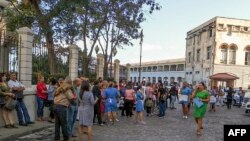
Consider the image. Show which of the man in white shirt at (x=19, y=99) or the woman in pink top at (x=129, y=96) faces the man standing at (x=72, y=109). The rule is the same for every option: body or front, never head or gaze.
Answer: the man in white shirt

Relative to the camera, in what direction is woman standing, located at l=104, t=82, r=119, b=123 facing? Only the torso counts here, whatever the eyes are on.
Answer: away from the camera

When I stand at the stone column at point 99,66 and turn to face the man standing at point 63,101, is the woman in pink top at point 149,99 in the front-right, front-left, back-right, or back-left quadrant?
front-left

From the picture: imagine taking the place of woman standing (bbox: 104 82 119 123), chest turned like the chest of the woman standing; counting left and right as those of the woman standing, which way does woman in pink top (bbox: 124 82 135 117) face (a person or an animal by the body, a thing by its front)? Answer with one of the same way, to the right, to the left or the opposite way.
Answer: the same way

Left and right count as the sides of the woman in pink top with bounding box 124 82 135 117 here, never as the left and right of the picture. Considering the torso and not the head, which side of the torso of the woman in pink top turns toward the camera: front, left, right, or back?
back

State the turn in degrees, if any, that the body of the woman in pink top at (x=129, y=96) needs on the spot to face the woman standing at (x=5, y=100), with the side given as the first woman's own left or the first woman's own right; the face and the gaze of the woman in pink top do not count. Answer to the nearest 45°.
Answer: approximately 135° to the first woman's own left

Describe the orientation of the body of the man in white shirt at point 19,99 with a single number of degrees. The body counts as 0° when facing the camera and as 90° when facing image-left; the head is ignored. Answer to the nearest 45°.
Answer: approximately 315°

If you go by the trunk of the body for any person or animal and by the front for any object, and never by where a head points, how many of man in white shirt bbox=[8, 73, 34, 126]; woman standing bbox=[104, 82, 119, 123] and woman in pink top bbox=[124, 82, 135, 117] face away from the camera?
2
